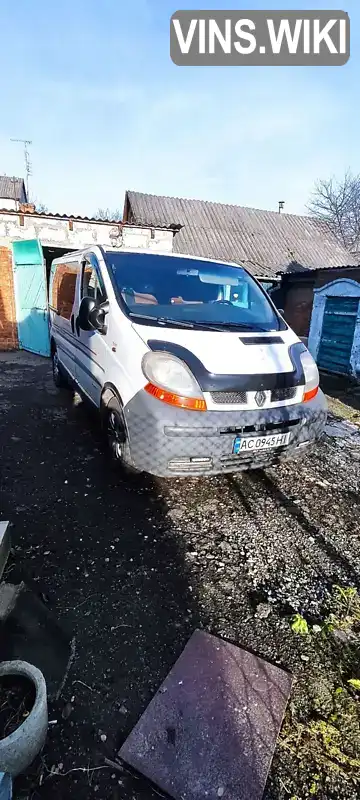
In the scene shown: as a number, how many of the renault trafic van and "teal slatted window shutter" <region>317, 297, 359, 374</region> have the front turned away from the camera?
0

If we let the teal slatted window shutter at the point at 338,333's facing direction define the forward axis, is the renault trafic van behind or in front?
in front

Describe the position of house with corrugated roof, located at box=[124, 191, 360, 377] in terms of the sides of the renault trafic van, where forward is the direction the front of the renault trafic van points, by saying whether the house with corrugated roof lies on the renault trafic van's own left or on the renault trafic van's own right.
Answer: on the renault trafic van's own left

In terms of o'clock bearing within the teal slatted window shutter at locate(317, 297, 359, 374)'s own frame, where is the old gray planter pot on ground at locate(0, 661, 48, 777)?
The old gray planter pot on ground is roughly at 12 o'clock from the teal slatted window shutter.

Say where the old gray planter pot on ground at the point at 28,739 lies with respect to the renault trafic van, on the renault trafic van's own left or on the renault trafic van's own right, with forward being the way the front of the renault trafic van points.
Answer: on the renault trafic van's own right

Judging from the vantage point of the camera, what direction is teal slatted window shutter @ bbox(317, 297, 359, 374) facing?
facing the viewer

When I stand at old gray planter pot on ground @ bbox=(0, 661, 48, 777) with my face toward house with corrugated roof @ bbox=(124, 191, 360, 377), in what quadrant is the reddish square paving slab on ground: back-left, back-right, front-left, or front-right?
front-right

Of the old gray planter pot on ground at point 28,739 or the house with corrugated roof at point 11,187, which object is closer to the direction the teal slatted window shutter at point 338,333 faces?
the old gray planter pot on ground

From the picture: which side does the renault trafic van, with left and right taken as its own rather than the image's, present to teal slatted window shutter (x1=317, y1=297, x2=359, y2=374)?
left

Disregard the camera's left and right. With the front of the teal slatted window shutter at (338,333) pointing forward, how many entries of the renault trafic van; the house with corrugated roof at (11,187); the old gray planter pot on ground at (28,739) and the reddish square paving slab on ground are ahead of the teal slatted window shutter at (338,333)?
3

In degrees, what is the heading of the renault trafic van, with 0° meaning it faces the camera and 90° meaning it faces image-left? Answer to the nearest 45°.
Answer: approximately 315°

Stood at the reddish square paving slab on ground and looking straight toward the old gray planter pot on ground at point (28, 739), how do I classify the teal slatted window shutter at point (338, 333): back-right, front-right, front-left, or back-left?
back-right
